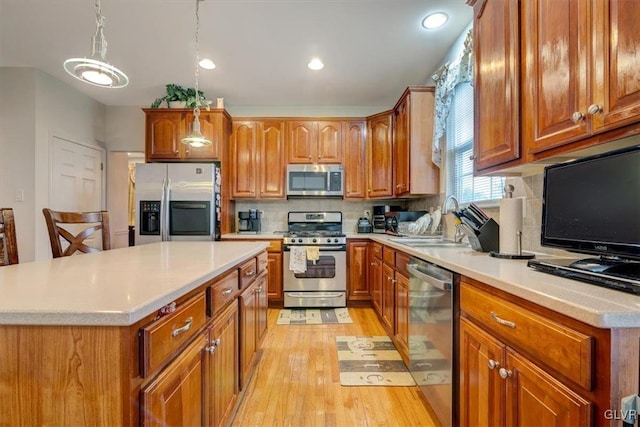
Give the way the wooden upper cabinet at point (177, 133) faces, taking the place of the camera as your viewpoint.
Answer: facing the viewer

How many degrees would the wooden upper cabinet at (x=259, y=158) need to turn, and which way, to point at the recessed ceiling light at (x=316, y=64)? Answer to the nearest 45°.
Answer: approximately 45° to its left

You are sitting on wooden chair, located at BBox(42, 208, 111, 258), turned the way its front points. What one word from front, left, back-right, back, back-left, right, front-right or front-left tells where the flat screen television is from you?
front

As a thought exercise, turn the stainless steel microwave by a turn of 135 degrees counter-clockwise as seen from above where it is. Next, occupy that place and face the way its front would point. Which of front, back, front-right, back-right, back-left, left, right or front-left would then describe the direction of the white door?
back-left

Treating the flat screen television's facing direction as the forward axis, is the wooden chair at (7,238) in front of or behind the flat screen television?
in front

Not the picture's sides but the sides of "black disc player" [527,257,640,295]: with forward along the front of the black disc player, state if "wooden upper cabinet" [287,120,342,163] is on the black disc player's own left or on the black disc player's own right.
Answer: on the black disc player's own right

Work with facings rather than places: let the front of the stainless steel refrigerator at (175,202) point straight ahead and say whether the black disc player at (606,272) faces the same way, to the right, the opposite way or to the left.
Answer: to the right

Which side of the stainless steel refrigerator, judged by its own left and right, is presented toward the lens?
front

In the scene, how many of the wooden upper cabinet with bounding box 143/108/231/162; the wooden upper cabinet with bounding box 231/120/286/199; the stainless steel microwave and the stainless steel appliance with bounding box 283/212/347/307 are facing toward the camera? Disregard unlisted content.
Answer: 4

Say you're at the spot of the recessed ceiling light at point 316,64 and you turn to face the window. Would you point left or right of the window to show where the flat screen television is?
right

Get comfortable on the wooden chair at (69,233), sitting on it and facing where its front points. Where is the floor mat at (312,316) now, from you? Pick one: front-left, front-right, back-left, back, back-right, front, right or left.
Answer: front-left

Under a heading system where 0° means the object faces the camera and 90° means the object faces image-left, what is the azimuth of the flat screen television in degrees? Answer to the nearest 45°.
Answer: approximately 45°

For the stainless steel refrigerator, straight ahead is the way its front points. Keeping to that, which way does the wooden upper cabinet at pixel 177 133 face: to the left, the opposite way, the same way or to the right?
the same way

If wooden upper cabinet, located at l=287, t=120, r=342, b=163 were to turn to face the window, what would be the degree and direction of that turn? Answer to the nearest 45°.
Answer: approximately 45° to its left

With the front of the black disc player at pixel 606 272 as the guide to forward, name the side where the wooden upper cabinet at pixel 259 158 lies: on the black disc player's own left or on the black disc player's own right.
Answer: on the black disc player's own right

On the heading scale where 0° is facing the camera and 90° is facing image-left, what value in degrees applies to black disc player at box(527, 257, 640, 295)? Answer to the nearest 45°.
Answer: approximately 45°

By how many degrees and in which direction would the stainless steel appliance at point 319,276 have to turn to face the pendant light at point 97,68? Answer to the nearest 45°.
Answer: approximately 45° to its right

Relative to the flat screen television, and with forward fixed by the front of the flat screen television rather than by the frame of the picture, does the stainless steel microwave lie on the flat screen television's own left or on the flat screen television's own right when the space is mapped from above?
on the flat screen television's own right

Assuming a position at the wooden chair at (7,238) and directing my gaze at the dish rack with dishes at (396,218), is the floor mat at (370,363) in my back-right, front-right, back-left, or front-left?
front-right

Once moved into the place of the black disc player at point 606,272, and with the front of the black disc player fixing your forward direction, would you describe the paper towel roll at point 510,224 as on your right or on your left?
on your right

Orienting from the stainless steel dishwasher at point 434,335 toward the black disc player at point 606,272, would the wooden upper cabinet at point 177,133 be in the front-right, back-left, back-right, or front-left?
back-right

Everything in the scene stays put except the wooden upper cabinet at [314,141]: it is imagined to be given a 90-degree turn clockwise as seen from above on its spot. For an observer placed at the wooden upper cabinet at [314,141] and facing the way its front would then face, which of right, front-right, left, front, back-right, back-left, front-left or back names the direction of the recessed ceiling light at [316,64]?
left
